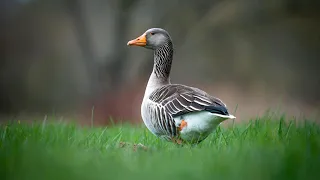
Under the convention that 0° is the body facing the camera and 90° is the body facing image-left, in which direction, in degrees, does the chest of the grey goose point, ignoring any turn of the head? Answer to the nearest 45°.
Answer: approximately 90°
